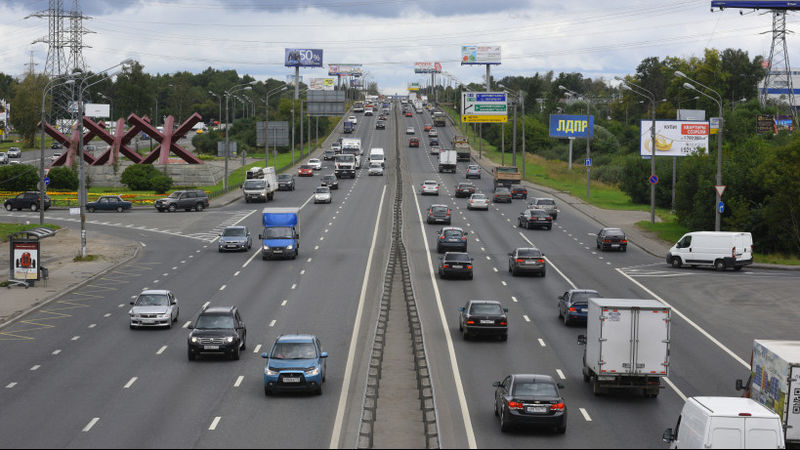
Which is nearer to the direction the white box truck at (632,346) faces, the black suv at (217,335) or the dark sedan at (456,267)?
the dark sedan

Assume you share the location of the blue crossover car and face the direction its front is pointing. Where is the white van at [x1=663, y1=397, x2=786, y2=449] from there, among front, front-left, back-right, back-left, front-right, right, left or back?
front-left

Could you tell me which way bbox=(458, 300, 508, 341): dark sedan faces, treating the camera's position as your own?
facing away from the viewer

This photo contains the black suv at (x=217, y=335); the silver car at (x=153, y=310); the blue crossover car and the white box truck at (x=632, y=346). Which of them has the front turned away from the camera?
the white box truck

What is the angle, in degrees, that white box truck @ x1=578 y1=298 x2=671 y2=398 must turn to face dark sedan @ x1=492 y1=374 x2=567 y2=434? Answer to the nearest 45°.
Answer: approximately 135° to its left

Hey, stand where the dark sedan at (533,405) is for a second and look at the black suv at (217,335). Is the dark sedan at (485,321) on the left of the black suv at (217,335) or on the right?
right

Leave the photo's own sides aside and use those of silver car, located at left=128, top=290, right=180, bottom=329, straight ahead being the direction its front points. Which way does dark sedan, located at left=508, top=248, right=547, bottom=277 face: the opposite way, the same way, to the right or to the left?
the opposite way

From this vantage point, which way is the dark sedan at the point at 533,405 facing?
away from the camera

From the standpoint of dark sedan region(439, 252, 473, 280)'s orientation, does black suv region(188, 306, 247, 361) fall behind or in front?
behind

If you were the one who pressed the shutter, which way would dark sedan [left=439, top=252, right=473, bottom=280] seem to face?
facing away from the viewer
